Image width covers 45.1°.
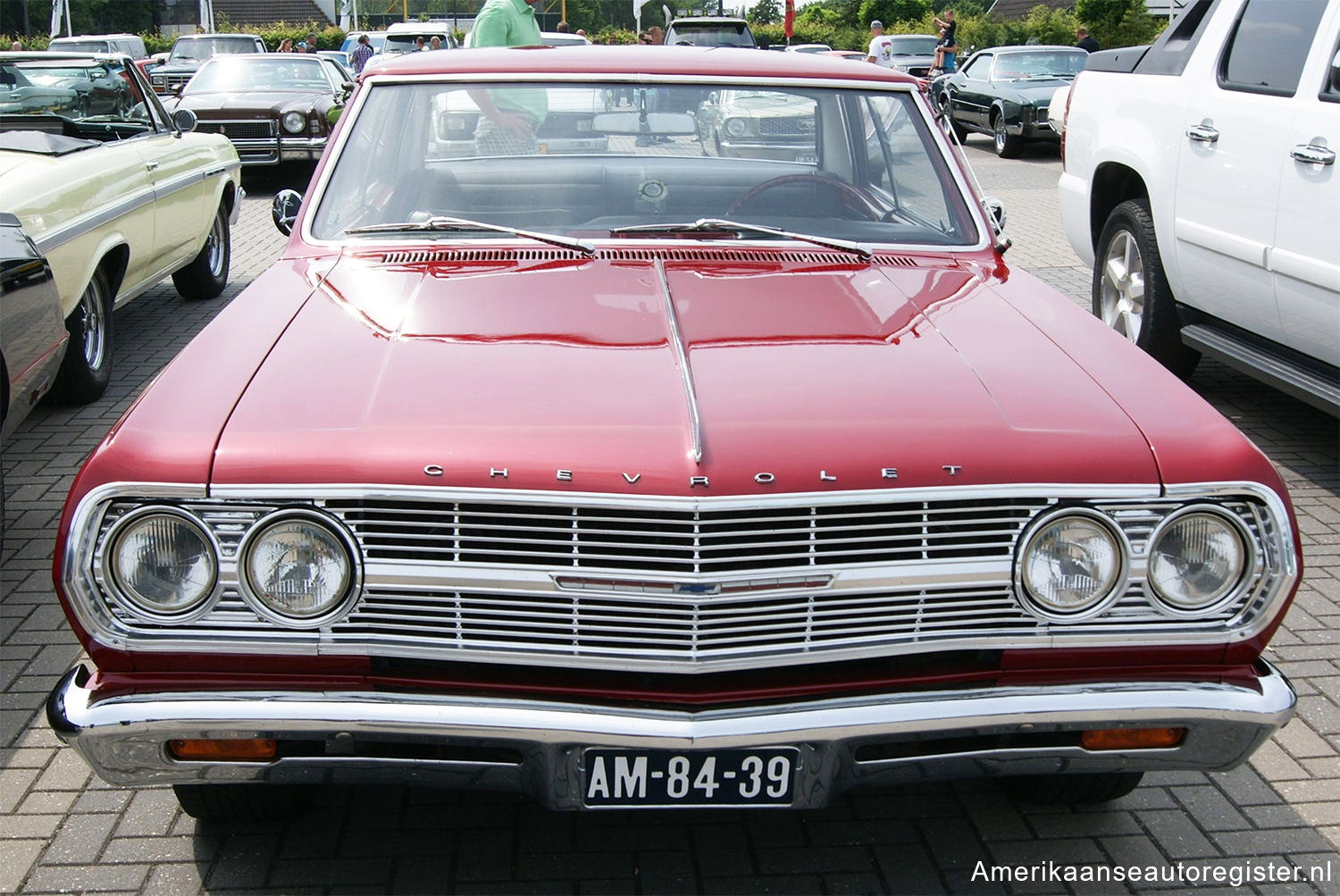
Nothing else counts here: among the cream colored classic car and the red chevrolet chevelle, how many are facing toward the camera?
1

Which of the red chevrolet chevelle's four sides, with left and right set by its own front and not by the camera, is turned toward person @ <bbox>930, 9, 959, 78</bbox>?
back

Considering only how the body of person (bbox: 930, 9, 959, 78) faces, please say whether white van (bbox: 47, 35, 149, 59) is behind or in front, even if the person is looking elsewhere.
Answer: in front

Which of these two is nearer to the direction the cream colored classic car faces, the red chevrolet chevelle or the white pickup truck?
the white pickup truck
